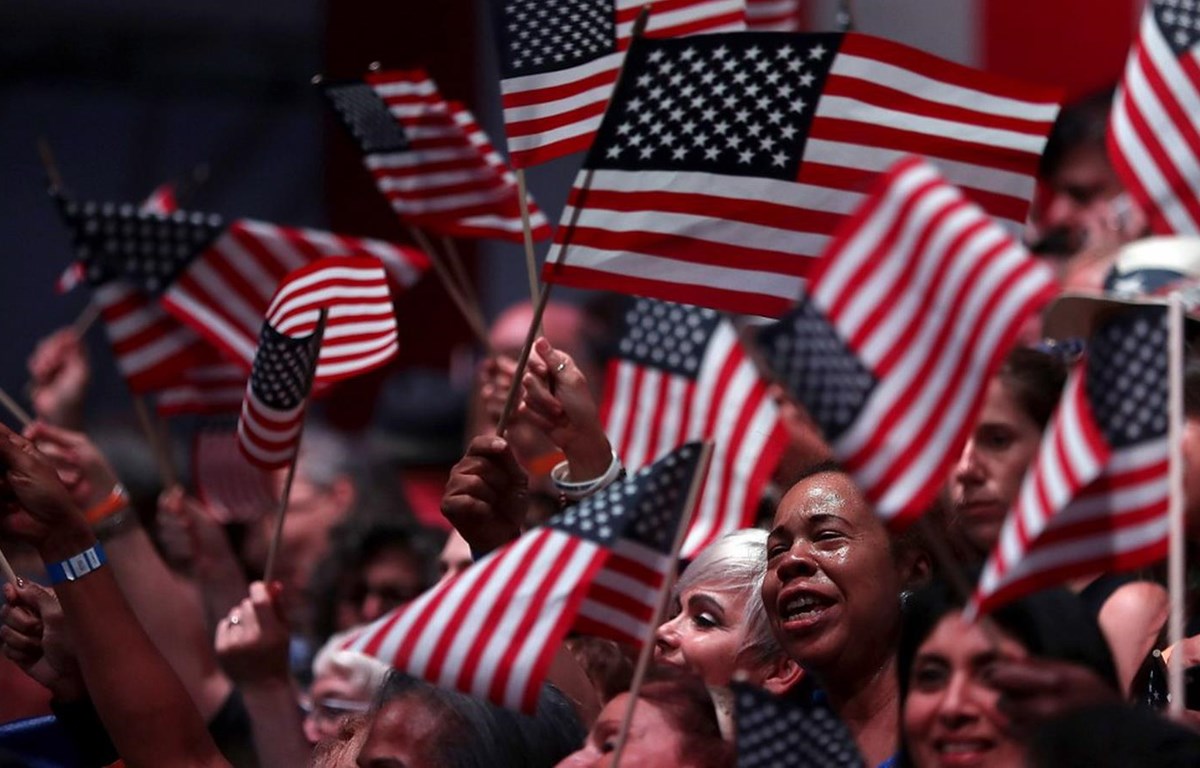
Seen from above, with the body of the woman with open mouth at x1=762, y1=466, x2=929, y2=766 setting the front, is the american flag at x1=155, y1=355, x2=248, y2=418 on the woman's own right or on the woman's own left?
on the woman's own right

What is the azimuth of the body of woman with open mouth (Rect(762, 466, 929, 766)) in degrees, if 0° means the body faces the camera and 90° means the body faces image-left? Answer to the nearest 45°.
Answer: approximately 45°

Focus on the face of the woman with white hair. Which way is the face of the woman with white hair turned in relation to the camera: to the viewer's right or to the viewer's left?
to the viewer's left

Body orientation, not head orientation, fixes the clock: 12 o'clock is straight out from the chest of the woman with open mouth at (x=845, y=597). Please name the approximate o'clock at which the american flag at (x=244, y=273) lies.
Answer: The american flag is roughly at 3 o'clock from the woman with open mouth.

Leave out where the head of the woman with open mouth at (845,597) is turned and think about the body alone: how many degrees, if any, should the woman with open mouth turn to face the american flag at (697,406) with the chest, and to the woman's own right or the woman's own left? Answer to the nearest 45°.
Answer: approximately 135° to the woman's own right
